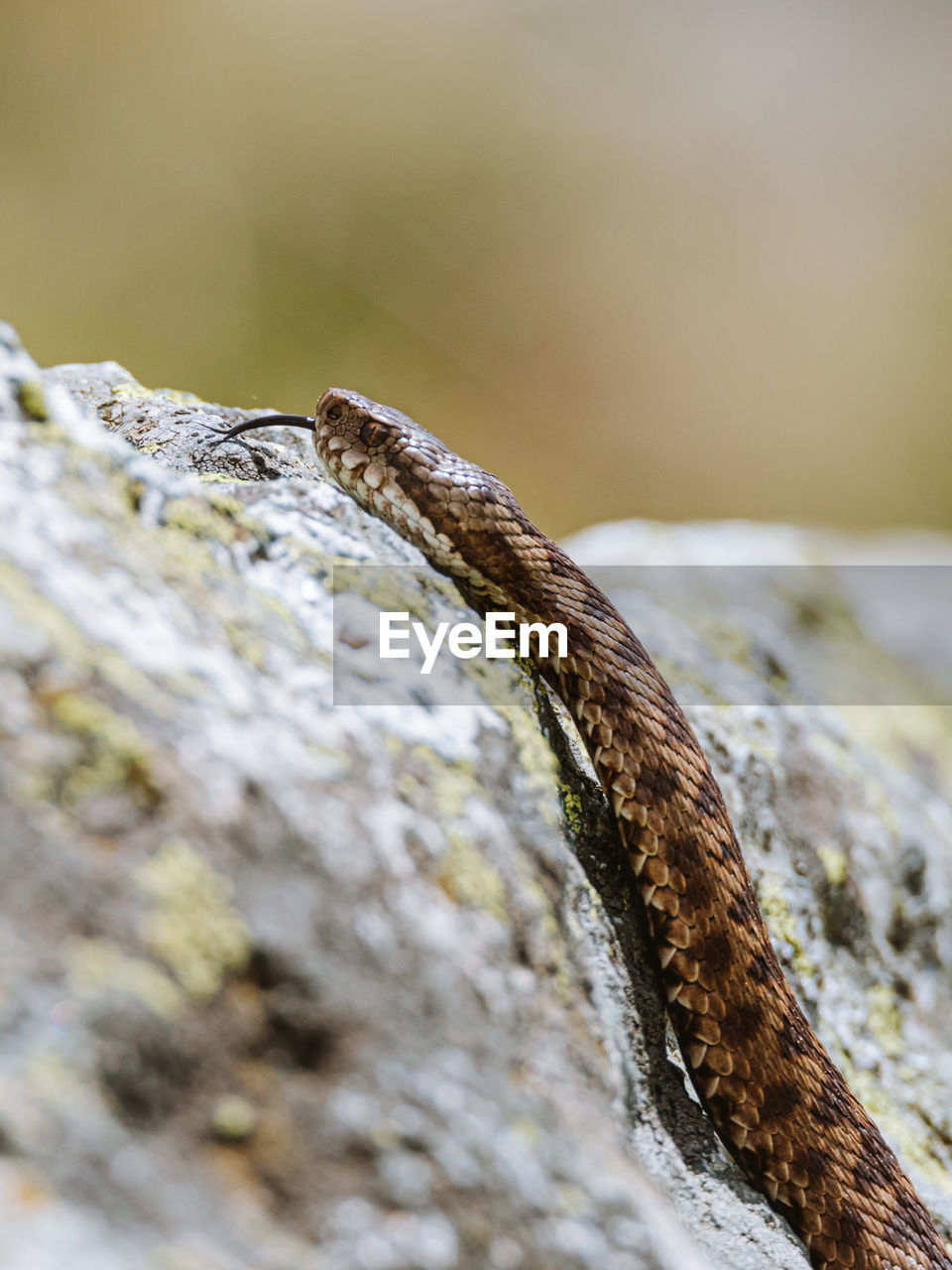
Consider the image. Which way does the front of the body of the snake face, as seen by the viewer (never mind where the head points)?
to the viewer's left
